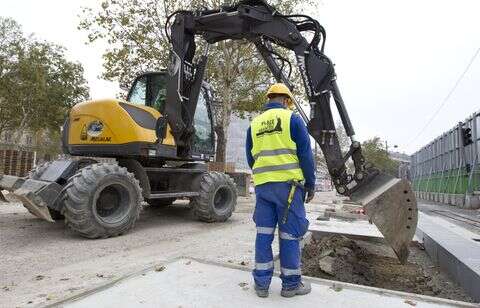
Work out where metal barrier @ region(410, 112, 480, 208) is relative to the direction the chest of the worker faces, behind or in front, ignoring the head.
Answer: in front

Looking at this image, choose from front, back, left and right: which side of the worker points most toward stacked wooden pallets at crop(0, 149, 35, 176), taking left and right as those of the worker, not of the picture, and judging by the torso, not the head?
left

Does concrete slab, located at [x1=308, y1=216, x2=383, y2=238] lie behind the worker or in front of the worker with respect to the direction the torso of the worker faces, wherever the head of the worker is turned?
in front

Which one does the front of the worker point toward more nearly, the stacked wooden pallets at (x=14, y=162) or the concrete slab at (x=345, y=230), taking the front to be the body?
the concrete slab

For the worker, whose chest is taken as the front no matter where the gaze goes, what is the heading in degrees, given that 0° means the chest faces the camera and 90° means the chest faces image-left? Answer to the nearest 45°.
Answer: approximately 225°

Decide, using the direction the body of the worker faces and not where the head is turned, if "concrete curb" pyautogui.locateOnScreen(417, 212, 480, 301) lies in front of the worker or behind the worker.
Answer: in front

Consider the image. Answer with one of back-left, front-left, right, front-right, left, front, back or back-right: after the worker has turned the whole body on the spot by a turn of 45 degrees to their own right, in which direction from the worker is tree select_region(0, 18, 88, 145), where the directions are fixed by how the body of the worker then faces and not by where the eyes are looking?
back-left

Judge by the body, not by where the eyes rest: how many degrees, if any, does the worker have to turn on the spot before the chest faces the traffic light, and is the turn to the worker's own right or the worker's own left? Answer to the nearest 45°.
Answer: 0° — they already face it
